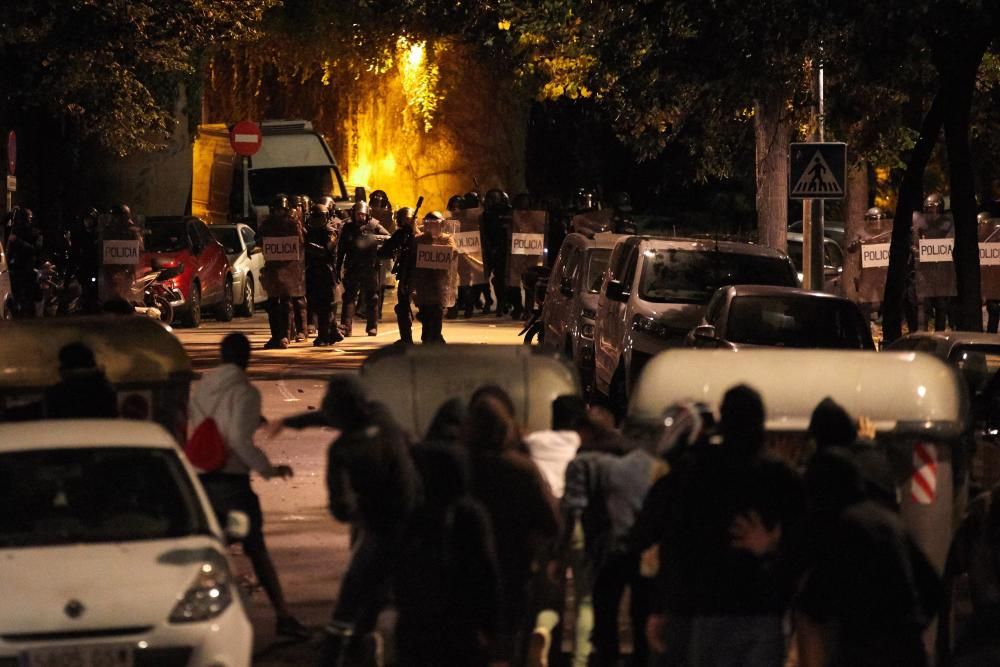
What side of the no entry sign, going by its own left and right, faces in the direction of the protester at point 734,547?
front

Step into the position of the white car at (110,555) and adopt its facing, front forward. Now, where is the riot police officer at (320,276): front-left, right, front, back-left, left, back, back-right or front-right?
back

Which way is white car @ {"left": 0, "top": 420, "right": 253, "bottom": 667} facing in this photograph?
toward the camera

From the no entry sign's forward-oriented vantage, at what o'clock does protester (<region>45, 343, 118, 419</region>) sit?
The protester is roughly at 12 o'clock from the no entry sign.

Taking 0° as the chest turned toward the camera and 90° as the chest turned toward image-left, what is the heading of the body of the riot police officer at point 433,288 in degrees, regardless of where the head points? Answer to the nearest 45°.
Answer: approximately 0°

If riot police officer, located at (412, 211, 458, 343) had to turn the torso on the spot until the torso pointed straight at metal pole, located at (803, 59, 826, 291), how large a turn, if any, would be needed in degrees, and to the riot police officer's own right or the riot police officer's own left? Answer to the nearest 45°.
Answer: approximately 45° to the riot police officer's own left

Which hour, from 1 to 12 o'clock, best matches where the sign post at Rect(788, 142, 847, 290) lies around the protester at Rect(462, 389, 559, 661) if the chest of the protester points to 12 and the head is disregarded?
The sign post is roughly at 2 o'clock from the protester.

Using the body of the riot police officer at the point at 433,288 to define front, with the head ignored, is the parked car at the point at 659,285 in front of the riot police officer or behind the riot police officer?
in front

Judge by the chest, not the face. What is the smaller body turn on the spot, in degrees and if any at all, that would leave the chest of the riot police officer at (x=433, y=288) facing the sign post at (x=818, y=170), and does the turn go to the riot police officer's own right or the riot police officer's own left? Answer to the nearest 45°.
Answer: approximately 45° to the riot police officer's own left

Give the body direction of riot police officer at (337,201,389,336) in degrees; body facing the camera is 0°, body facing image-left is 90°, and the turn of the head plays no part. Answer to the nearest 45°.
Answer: approximately 0°

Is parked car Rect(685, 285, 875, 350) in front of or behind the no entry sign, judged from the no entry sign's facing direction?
in front

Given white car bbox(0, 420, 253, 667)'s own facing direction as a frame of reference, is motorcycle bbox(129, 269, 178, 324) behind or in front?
behind

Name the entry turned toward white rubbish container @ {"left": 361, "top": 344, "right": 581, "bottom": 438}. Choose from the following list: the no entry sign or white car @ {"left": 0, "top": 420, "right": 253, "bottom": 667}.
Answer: the no entry sign

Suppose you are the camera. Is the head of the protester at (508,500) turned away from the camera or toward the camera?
away from the camera
